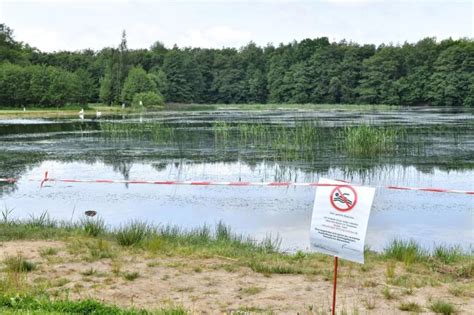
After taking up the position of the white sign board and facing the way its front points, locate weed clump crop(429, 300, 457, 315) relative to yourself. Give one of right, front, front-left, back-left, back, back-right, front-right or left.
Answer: back-left

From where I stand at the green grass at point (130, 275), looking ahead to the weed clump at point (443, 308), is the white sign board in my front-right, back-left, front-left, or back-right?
front-right

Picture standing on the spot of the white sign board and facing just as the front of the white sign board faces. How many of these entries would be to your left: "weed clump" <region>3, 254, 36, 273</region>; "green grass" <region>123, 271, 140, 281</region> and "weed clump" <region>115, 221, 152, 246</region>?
0

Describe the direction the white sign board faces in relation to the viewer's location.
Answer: facing the viewer

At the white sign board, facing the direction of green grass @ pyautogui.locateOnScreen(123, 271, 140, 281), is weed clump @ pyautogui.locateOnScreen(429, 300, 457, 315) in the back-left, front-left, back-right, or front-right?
back-right

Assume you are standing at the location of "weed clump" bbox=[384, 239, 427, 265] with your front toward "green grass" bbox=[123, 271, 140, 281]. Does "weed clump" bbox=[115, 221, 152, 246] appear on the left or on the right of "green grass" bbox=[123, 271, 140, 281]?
right

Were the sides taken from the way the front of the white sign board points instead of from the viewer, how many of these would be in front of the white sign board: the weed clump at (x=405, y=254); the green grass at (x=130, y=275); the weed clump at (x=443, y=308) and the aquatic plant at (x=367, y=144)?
0

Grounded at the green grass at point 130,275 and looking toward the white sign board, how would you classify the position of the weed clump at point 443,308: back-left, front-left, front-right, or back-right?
front-left

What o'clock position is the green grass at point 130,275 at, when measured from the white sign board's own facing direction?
The green grass is roughly at 4 o'clock from the white sign board.

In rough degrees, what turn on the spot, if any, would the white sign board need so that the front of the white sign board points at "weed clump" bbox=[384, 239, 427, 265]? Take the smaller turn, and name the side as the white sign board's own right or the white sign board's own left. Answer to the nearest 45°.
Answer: approximately 180°

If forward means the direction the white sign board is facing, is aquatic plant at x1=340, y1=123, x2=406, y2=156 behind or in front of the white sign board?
behind

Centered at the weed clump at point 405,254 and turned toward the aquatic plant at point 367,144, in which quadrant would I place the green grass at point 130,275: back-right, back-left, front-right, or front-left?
back-left

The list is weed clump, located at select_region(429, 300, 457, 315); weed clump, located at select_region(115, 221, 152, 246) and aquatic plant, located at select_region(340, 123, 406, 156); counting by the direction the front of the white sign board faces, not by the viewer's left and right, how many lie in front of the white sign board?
0

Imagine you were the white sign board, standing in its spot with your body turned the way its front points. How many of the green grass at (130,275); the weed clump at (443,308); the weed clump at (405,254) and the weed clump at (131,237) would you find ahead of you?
0

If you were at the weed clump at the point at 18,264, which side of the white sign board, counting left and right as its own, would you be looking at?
right

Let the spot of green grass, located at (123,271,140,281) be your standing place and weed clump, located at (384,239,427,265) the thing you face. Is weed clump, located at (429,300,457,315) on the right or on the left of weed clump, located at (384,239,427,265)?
right

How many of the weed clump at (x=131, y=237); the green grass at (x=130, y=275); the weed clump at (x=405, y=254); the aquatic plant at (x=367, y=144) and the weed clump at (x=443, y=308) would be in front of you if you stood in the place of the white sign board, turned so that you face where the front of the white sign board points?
0

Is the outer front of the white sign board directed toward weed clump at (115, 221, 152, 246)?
no

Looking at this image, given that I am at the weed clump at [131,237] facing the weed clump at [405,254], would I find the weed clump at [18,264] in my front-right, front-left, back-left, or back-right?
back-right
